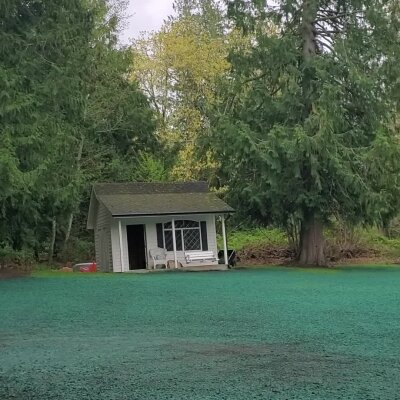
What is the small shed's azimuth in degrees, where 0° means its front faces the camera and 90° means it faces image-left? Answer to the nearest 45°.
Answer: approximately 0°

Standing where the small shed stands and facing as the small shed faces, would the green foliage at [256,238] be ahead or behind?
behind

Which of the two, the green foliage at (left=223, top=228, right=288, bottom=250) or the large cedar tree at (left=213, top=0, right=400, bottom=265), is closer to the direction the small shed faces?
the large cedar tree

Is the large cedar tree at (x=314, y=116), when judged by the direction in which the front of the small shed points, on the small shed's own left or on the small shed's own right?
on the small shed's own left
